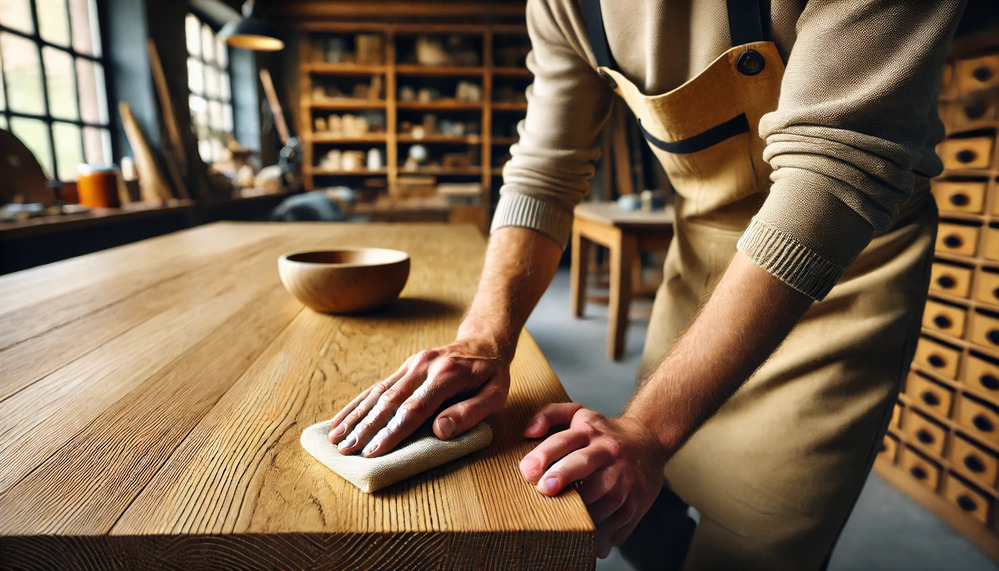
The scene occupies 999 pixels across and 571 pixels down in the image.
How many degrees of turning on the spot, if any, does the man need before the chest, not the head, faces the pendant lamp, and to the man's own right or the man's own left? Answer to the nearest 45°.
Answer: approximately 90° to the man's own right

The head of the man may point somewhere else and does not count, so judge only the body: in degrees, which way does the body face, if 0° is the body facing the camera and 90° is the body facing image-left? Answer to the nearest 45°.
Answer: approximately 45°

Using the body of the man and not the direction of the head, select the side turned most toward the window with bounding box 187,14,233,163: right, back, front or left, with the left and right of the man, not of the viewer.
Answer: right

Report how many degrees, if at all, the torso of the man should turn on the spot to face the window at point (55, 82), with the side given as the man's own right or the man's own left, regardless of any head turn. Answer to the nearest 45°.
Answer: approximately 90° to the man's own right

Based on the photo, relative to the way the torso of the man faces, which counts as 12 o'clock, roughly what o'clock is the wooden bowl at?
The wooden bowl is roughly at 1 o'clock from the man.

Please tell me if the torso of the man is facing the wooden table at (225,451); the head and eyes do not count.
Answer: yes

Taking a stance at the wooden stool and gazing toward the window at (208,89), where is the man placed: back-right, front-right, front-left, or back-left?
back-left

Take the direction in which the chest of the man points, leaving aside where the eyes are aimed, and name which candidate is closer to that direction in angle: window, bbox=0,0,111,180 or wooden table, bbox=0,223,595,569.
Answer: the wooden table

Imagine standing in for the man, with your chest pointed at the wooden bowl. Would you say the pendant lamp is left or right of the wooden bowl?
right

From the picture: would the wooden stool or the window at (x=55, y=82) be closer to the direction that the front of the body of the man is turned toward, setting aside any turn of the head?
the window

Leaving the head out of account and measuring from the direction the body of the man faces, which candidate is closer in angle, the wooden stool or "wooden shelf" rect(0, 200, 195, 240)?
the wooden shelf

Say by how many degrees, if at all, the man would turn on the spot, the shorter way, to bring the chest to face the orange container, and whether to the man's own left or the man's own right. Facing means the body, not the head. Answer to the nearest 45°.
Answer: approximately 90° to the man's own right

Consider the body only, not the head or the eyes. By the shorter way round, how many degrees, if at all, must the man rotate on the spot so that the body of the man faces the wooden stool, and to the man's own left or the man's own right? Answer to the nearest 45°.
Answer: approximately 135° to the man's own right
